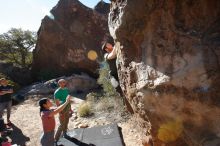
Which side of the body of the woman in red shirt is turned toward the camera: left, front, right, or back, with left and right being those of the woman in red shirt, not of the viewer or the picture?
right

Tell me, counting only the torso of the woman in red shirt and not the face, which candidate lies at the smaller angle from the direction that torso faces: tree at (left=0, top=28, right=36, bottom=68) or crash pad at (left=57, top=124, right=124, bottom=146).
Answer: the crash pad

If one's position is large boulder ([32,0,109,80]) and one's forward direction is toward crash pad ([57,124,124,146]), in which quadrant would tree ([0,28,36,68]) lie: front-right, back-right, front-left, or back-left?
back-right

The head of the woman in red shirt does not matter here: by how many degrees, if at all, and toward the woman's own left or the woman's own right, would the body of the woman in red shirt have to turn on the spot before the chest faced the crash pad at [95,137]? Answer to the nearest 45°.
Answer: approximately 45° to the woman's own left

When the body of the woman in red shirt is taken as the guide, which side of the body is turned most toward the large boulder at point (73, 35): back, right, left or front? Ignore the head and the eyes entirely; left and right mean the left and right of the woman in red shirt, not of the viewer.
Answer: left

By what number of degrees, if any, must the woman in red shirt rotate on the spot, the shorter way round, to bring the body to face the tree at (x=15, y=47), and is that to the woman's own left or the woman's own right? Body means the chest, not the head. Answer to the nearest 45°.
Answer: approximately 90° to the woman's own left

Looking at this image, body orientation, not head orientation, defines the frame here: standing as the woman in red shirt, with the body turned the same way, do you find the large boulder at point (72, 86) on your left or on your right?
on your left
